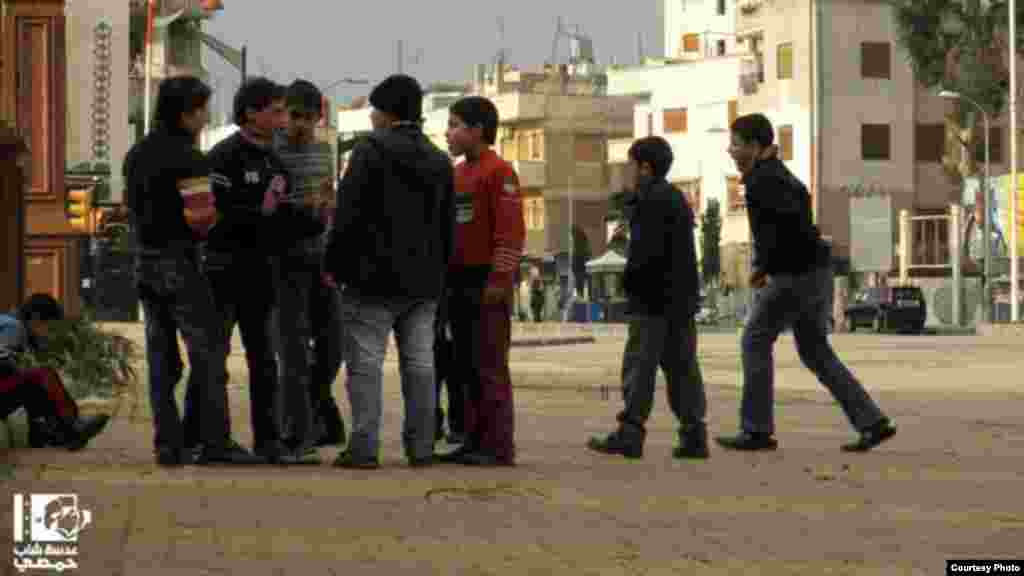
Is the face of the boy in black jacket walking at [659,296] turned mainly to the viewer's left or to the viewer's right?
to the viewer's left

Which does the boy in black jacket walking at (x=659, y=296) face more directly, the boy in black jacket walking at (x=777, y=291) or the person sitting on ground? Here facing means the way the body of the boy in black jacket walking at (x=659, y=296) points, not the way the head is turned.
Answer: the person sitting on ground

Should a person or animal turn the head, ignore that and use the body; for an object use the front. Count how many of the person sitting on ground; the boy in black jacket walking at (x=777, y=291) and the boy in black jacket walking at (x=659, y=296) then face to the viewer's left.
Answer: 2

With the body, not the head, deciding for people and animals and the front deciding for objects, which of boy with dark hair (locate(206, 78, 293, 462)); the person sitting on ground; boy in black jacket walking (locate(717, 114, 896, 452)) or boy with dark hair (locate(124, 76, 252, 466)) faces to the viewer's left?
the boy in black jacket walking

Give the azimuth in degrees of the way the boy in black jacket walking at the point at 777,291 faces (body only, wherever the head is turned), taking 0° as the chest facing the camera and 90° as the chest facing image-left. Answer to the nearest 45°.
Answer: approximately 90°

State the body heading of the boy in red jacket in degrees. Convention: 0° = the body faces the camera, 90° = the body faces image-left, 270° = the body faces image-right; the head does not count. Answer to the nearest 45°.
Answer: approximately 45°

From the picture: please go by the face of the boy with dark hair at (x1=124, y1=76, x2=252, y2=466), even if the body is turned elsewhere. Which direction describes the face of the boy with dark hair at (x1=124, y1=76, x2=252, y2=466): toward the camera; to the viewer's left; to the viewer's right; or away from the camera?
to the viewer's right

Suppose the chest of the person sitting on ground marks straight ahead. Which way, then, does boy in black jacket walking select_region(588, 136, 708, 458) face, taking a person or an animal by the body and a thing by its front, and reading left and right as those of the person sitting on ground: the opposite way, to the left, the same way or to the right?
the opposite way

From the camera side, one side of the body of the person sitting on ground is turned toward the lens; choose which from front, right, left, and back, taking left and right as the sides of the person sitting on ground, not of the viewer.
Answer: right
